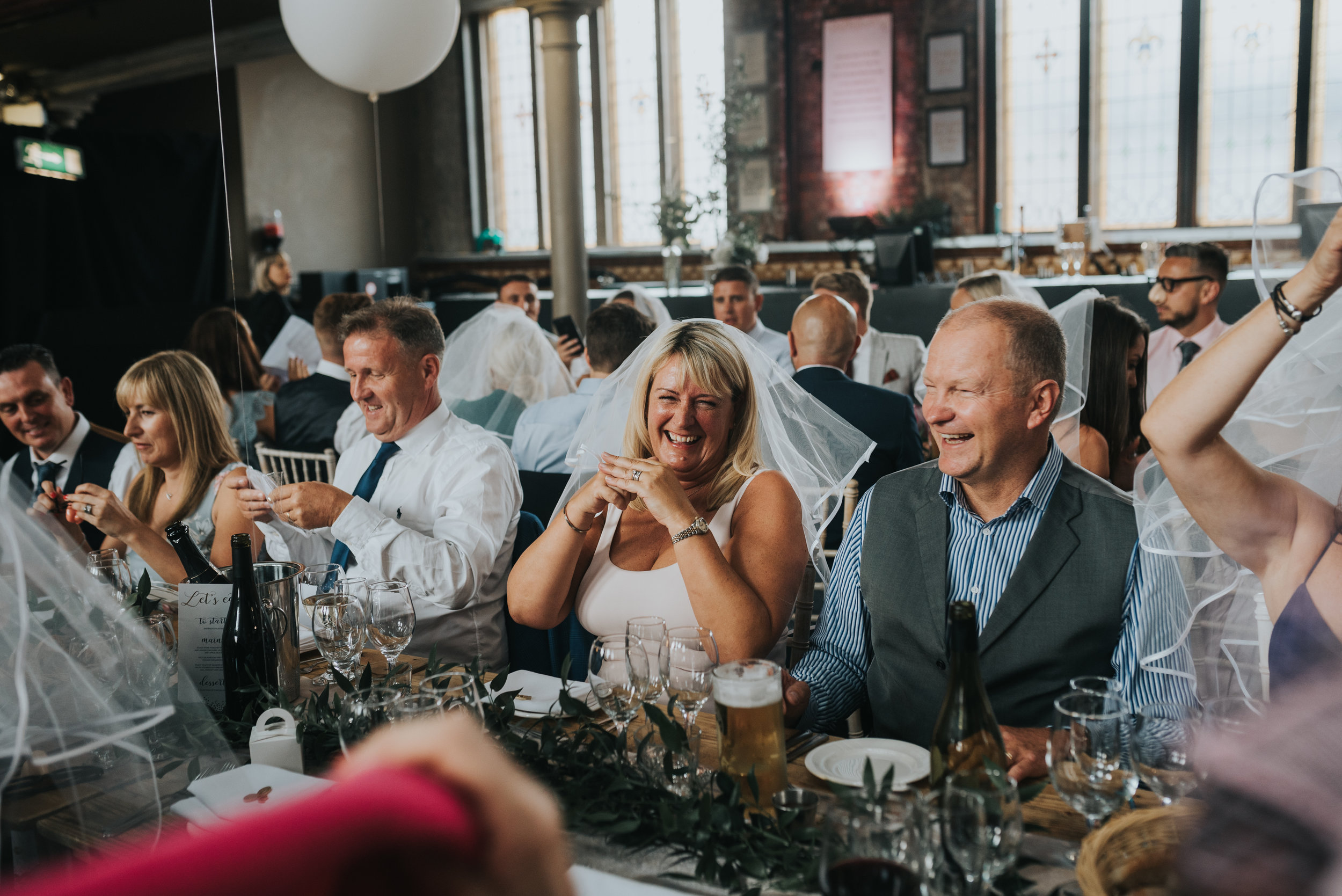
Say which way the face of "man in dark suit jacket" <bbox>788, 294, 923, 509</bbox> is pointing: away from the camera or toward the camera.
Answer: away from the camera

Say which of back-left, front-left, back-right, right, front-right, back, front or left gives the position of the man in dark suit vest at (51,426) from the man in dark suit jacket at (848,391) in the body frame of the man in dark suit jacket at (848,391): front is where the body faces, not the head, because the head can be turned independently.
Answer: back-left

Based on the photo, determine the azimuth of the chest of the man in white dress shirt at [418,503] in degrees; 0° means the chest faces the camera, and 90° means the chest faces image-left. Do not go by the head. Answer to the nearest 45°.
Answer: approximately 45°

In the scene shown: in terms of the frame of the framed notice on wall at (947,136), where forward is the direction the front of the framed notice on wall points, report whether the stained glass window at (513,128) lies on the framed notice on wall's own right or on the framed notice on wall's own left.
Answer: on the framed notice on wall's own right

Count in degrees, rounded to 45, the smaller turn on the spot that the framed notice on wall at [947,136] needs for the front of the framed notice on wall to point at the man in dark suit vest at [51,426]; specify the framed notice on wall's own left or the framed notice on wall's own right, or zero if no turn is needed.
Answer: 0° — it already faces them

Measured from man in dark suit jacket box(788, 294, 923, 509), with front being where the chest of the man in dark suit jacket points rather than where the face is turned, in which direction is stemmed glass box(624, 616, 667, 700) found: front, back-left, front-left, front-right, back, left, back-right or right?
back

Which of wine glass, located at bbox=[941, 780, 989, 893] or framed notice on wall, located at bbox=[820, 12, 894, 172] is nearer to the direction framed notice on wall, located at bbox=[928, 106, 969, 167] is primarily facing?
the wine glass

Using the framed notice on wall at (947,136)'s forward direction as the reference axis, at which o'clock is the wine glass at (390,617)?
The wine glass is roughly at 12 o'clock from the framed notice on wall.

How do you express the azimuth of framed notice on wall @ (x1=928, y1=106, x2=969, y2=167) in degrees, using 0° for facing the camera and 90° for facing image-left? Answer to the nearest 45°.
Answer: approximately 0°

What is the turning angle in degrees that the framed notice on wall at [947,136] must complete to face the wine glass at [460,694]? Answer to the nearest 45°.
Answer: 0° — it already faces it

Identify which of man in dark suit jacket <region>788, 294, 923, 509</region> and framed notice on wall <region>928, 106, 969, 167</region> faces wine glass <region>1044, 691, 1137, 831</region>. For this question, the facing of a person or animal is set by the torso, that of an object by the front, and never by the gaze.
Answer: the framed notice on wall

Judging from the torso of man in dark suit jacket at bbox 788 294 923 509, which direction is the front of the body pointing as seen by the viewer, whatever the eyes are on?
away from the camera

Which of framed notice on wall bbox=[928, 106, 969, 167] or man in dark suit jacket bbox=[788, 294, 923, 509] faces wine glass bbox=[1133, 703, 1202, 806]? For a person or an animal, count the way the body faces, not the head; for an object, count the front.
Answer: the framed notice on wall
